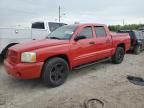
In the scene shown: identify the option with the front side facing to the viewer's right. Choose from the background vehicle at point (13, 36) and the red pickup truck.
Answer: the background vehicle

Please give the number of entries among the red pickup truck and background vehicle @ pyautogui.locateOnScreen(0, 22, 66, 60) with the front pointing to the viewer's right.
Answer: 1

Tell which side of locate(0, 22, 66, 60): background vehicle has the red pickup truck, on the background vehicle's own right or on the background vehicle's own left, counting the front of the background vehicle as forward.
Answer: on the background vehicle's own right

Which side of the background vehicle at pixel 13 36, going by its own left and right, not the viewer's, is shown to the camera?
right

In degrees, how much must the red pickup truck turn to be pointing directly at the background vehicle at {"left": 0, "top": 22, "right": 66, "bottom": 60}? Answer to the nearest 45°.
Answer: approximately 90° to its right

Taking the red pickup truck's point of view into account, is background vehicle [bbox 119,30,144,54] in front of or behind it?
behind

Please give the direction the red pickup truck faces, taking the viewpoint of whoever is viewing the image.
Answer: facing the viewer and to the left of the viewer
